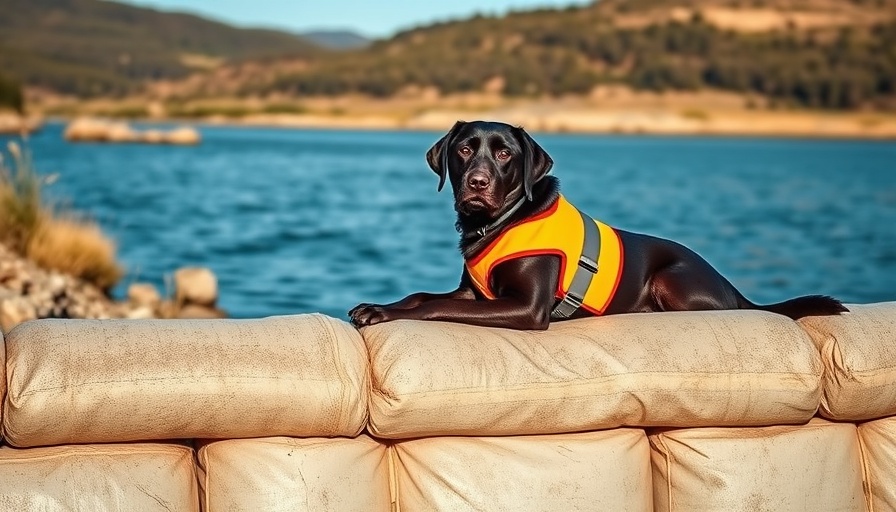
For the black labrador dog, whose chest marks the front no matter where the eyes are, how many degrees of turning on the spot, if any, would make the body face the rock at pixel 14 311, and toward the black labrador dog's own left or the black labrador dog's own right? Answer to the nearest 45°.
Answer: approximately 45° to the black labrador dog's own right

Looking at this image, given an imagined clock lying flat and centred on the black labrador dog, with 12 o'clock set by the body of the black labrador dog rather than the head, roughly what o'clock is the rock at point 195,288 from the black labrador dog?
The rock is roughly at 2 o'clock from the black labrador dog.

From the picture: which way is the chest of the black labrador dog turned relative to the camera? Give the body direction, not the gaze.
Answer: to the viewer's left

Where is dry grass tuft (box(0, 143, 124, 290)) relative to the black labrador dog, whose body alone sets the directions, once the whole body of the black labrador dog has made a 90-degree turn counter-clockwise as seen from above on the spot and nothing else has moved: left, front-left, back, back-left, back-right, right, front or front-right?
back-right

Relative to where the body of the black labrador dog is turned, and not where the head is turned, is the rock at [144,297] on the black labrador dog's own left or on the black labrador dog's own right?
on the black labrador dog's own right
